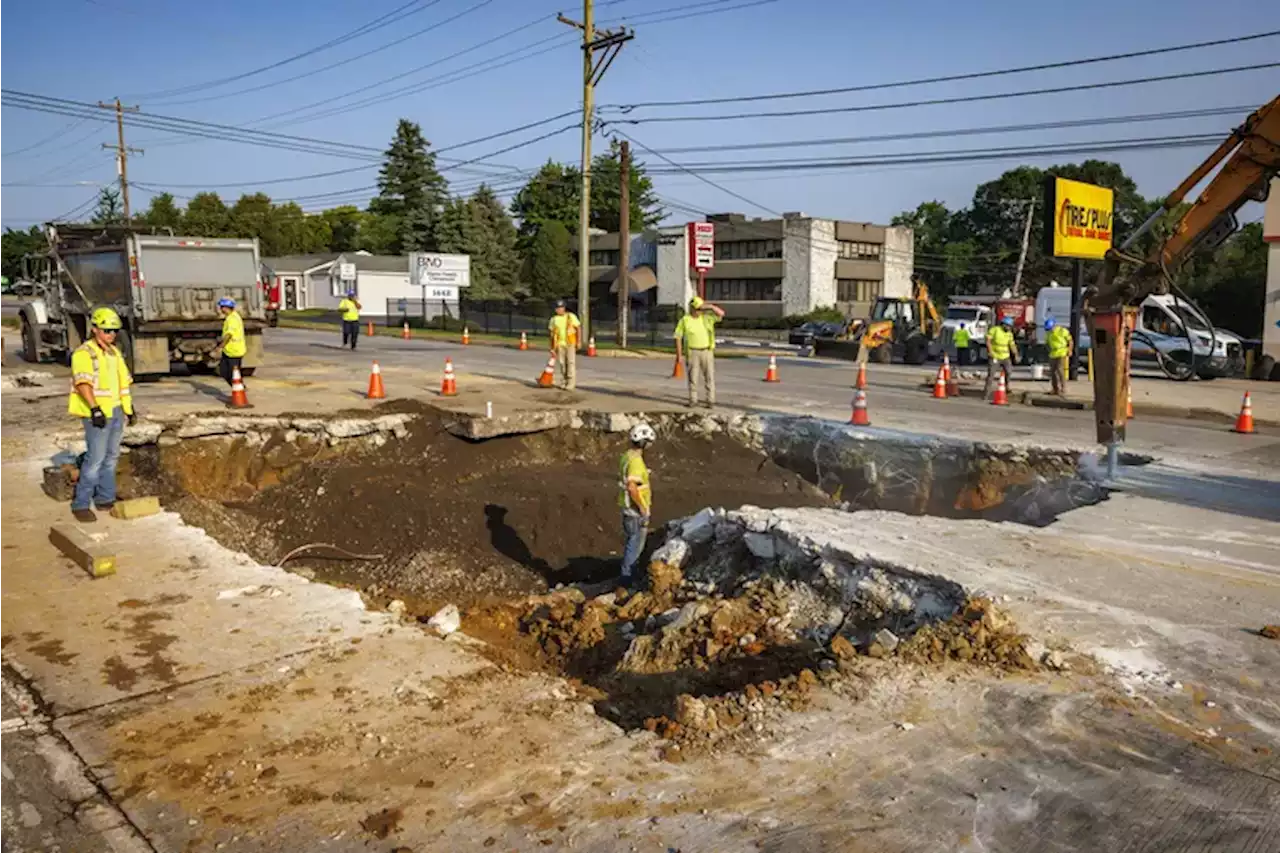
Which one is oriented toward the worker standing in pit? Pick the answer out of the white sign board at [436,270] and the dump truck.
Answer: the white sign board

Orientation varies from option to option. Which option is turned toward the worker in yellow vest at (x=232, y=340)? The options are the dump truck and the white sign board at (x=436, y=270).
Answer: the white sign board

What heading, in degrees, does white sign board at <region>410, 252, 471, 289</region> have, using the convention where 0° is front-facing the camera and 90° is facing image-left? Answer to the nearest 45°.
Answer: approximately 0°

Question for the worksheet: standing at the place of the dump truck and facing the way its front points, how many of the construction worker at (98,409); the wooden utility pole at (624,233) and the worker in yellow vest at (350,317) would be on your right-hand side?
2

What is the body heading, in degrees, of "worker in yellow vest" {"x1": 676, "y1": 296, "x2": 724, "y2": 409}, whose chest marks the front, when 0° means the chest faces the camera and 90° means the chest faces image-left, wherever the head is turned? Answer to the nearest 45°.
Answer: approximately 0°
